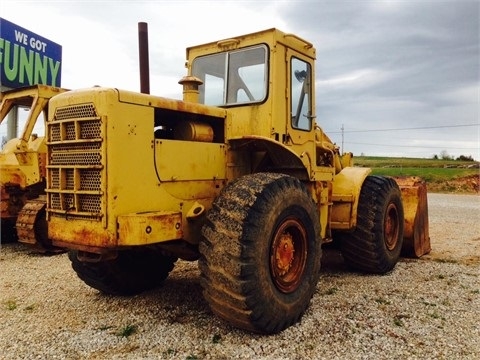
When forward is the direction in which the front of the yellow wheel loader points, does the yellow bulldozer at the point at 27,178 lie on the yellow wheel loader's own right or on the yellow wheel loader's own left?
on the yellow wheel loader's own left

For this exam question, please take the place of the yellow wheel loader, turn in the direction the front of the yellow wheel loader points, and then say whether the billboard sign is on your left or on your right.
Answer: on your left

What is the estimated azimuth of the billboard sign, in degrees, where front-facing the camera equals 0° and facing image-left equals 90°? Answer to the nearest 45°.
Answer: approximately 315°

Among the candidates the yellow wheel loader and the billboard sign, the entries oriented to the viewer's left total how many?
0

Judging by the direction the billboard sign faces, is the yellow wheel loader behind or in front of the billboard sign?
in front

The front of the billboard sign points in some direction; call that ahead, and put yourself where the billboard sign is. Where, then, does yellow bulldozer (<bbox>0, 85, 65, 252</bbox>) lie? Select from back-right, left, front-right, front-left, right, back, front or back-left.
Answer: front-right

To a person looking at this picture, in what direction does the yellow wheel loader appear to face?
facing away from the viewer and to the right of the viewer
